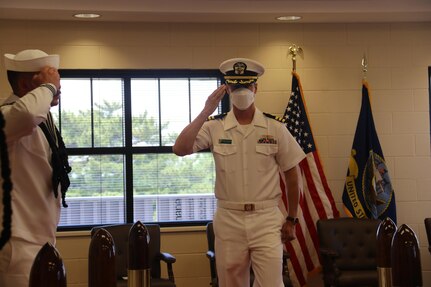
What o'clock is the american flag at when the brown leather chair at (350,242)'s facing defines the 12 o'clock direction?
The american flag is roughly at 4 o'clock from the brown leather chair.

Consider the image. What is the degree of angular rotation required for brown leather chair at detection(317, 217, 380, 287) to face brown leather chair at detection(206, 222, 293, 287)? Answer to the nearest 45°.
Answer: approximately 45° to its right

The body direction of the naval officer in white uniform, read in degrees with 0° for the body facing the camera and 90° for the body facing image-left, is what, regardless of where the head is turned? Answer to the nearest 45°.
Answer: approximately 0°

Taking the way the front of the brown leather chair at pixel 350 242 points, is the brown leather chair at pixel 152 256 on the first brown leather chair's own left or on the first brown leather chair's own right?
on the first brown leather chair's own right

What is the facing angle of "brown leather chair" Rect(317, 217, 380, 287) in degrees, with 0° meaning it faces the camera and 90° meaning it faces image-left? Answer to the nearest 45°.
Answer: approximately 0°

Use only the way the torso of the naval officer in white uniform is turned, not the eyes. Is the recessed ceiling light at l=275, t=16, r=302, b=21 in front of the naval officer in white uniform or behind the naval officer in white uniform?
behind

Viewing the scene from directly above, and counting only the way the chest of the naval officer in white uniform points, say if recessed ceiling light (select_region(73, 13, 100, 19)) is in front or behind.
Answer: behind

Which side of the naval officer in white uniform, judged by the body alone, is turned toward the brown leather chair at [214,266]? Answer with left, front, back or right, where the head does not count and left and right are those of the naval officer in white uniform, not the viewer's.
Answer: back

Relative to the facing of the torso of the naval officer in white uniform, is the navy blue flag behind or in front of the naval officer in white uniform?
behind

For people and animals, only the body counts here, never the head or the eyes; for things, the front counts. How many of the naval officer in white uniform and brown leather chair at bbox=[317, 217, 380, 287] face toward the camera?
2
